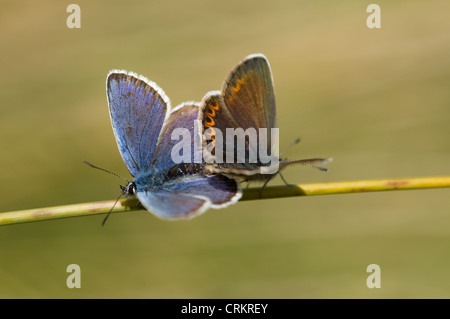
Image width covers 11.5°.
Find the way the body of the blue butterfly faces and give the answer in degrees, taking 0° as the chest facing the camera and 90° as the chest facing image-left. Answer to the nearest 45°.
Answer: approximately 90°

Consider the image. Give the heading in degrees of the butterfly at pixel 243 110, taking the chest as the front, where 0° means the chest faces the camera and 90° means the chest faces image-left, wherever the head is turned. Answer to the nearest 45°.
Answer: approximately 270°

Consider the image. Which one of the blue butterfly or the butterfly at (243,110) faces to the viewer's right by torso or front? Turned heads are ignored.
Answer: the butterfly

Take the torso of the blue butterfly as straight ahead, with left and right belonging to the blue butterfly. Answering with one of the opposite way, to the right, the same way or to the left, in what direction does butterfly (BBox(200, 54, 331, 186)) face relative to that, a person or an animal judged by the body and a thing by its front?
the opposite way

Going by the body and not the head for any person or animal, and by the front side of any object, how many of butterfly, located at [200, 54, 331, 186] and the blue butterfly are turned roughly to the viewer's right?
1
